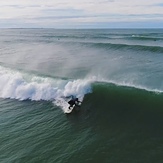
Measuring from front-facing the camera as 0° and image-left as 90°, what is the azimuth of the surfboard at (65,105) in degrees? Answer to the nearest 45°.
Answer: approximately 270°

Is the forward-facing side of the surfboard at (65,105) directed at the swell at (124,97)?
yes
